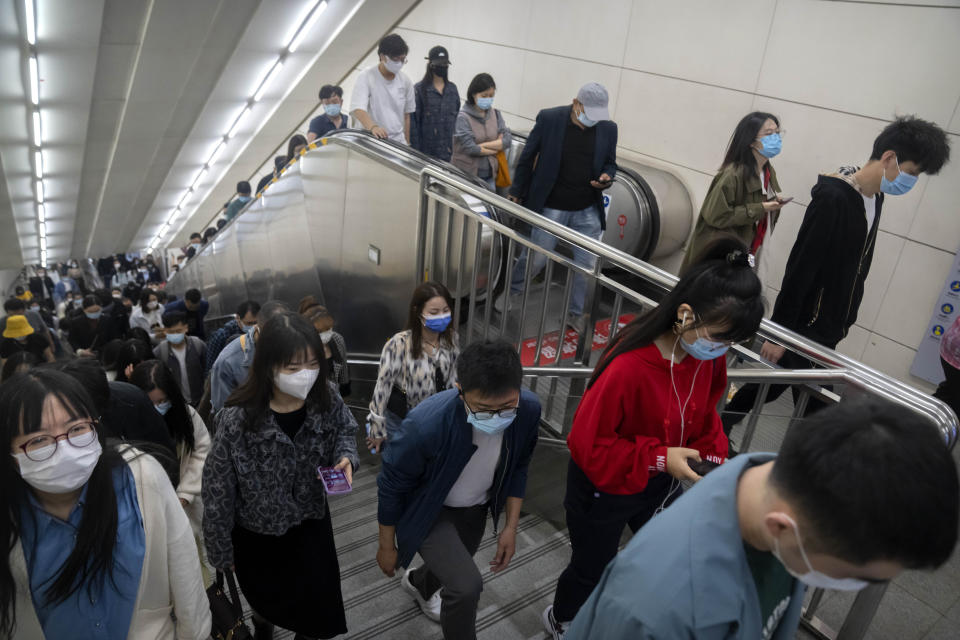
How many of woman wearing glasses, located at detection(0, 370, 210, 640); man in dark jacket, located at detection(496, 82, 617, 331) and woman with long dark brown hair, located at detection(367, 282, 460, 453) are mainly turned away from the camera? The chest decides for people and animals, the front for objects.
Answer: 0

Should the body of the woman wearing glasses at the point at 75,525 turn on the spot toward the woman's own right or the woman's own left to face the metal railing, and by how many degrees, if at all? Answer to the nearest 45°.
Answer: approximately 90° to the woman's own left

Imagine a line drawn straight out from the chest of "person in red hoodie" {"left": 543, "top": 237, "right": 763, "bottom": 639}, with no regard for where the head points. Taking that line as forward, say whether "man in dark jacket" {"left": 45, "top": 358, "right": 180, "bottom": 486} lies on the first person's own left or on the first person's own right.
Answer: on the first person's own right

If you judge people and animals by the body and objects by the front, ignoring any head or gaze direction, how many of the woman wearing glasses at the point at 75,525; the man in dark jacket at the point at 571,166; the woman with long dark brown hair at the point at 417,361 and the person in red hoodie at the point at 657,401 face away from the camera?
0

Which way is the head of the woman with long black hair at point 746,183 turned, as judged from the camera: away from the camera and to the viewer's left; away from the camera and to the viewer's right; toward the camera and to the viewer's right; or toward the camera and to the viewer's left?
toward the camera and to the viewer's right

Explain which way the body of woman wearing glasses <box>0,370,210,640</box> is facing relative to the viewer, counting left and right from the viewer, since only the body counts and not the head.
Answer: facing the viewer

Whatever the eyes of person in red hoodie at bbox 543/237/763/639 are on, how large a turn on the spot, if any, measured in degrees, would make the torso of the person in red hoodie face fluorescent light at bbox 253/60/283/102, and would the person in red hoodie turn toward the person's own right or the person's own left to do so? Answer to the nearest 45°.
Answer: approximately 180°

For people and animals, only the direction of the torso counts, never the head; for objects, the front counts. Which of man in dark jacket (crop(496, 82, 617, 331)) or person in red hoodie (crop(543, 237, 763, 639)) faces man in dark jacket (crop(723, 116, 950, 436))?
man in dark jacket (crop(496, 82, 617, 331))

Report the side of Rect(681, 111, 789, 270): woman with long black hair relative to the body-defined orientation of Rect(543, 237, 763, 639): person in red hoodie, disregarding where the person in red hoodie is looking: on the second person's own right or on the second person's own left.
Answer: on the second person's own left

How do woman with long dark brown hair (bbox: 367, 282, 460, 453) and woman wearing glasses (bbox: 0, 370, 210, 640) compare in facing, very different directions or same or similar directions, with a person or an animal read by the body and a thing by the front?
same or similar directions

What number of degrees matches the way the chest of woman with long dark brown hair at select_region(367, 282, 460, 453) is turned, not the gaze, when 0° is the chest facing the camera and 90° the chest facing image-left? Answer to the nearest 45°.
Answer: approximately 315°

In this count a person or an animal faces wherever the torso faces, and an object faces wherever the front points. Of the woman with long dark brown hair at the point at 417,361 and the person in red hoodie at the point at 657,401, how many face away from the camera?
0

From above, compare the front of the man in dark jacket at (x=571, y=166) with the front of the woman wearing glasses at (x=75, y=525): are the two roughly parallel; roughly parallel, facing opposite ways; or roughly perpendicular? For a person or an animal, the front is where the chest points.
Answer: roughly parallel

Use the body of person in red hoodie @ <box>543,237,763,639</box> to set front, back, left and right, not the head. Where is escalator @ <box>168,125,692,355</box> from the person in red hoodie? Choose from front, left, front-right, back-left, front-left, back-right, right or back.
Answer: back

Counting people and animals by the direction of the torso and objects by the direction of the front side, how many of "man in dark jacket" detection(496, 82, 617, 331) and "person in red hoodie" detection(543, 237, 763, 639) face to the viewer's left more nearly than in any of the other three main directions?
0

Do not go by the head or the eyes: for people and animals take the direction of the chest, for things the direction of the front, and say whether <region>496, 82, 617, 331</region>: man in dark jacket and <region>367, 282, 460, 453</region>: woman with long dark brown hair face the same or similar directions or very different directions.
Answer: same or similar directions

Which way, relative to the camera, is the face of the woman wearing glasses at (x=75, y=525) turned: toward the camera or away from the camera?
toward the camera
